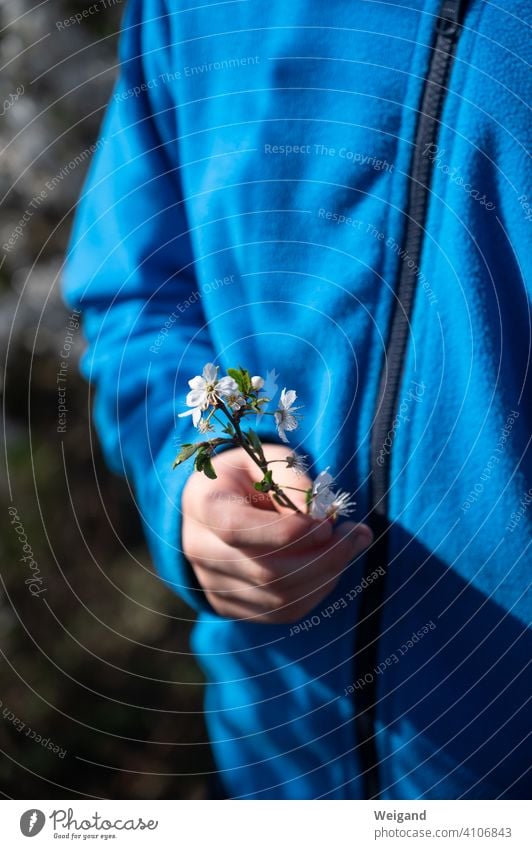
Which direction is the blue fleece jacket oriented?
toward the camera
